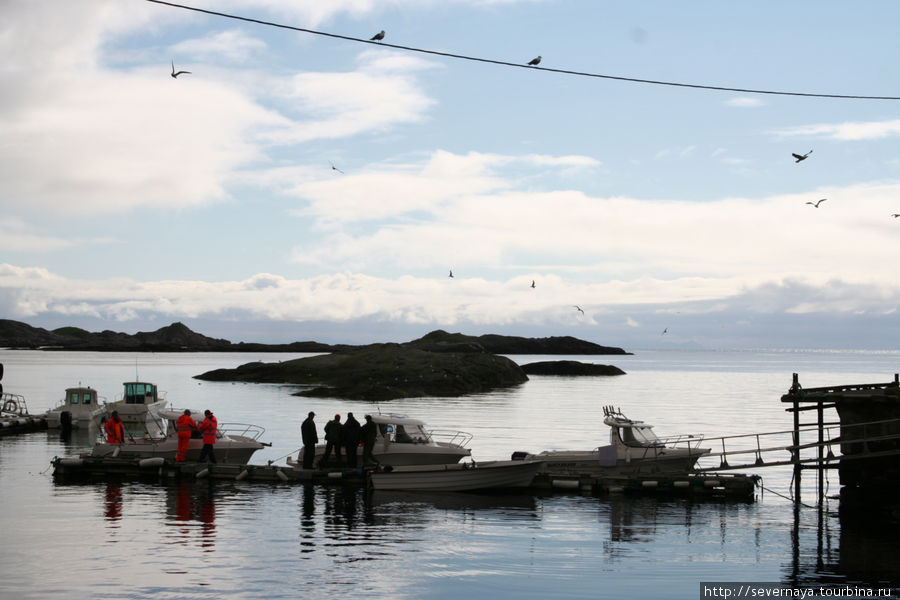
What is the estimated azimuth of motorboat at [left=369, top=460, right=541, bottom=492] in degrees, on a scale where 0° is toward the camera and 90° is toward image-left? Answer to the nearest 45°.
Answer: approximately 270°

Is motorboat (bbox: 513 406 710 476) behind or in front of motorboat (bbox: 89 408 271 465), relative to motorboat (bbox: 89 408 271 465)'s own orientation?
in front

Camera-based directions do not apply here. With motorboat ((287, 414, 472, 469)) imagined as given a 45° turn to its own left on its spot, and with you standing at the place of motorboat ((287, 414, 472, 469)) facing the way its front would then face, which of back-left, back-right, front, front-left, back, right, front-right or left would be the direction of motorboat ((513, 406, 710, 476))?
front-right

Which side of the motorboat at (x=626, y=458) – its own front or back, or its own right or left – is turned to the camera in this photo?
right

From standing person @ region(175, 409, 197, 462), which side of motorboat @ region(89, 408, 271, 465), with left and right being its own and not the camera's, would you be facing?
right

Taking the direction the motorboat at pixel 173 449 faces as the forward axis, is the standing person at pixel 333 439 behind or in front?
in front

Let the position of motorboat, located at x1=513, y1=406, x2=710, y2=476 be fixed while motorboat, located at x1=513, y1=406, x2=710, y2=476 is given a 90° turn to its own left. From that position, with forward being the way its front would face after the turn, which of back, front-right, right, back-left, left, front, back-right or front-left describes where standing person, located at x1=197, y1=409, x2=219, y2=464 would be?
left

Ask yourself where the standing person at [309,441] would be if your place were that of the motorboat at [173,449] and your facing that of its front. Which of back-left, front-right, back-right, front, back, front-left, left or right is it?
front-right

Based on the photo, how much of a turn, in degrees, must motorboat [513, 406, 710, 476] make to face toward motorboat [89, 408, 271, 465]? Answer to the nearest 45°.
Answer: approximately 180°

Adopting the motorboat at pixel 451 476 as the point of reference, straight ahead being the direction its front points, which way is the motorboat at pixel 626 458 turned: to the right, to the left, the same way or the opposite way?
the same way

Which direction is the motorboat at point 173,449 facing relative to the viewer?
to the viewer's right

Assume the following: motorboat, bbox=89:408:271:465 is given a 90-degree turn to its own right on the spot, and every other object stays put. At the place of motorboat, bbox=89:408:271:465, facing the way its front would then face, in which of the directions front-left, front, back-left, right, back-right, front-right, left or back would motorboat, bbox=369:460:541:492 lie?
front-left

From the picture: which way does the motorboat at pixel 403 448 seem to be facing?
to the viewer's right

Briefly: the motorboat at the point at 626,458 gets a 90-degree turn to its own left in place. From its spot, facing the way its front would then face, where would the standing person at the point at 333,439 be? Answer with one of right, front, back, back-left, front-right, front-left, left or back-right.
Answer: left

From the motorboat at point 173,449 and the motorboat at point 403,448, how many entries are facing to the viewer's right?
2

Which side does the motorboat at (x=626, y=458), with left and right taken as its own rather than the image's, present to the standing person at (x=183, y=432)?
back

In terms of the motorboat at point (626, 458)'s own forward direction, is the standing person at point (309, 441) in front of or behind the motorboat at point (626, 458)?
behind
